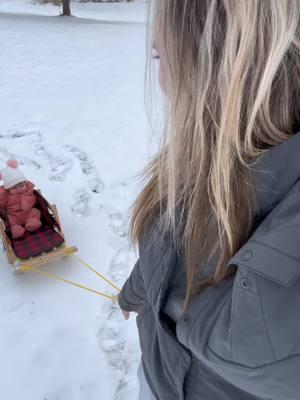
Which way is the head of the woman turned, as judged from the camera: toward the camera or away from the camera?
away from the camera

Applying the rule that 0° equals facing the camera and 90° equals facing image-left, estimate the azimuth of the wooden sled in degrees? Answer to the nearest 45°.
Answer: approximately 315°

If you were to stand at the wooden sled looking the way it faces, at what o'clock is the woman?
The woman is roughly at 1 o'clock from the wooden sled.
